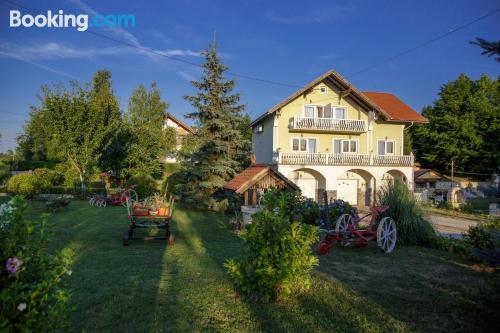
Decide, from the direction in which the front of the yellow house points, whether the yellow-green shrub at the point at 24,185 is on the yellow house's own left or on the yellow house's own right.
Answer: on the yellow house's own right

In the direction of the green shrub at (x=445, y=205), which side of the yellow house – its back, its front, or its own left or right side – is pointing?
left

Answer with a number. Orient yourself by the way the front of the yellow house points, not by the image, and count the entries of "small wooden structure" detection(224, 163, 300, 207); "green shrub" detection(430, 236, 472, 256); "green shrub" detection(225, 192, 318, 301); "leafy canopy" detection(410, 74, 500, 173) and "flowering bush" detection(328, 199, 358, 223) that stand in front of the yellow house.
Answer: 4

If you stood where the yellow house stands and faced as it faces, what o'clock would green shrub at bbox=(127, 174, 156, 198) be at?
The green shrub is roughly at 2 o'clock from the yellow house.

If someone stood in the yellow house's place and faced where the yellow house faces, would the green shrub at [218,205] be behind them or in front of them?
in front

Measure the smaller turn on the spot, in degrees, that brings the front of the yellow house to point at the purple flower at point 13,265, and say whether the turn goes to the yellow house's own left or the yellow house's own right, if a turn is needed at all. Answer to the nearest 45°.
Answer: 0° — it already faces it

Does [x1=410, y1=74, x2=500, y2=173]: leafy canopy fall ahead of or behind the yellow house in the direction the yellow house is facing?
behind

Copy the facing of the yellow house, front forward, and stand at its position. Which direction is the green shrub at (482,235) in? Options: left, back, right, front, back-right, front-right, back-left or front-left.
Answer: front

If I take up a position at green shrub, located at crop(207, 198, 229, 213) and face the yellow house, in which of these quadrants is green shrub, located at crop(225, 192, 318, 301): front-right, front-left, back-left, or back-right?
back-right

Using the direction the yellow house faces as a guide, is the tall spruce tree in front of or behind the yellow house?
in front

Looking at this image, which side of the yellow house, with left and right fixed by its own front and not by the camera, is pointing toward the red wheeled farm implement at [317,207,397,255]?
front

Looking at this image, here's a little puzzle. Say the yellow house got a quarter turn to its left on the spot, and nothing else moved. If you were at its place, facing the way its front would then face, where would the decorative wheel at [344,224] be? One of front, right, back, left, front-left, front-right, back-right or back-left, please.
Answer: right

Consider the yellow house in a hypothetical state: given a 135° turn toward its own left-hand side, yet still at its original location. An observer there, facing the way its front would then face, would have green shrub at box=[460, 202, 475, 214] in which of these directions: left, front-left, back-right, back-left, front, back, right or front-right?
front-right

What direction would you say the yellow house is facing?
toward the camera

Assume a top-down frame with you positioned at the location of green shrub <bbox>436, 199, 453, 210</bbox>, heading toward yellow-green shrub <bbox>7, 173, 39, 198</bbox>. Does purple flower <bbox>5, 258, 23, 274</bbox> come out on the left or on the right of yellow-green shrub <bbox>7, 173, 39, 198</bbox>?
left
